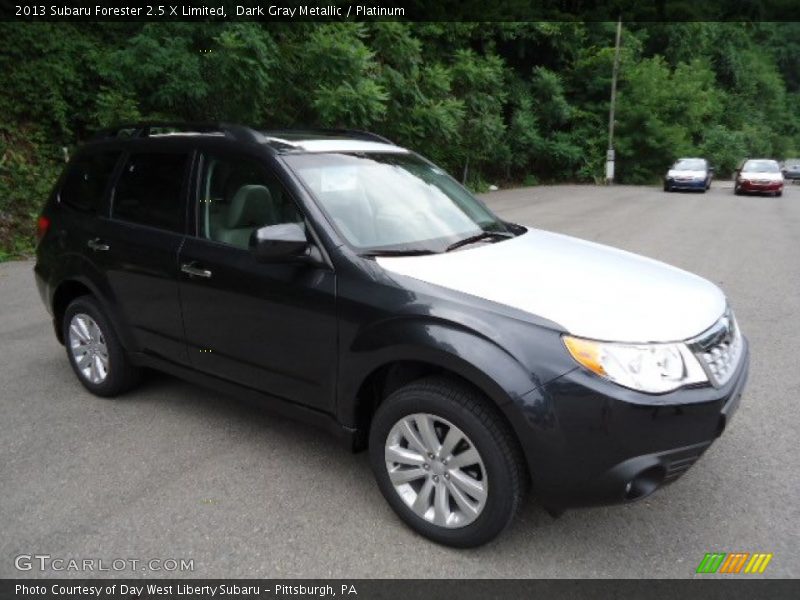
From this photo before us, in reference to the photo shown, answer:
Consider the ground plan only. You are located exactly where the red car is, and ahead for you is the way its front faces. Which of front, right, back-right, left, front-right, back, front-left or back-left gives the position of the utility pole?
back-right

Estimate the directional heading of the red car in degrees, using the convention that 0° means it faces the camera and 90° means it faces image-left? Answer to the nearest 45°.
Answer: approximately 0°
